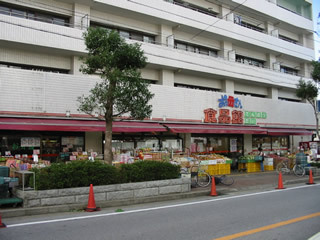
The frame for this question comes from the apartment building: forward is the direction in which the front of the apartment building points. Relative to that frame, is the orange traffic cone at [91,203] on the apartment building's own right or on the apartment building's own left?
on the apartment building's own right

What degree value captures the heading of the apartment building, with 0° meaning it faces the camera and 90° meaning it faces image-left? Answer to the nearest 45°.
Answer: approximately 315°

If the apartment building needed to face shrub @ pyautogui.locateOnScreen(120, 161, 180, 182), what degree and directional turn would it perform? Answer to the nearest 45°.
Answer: approximately 45° to its right
